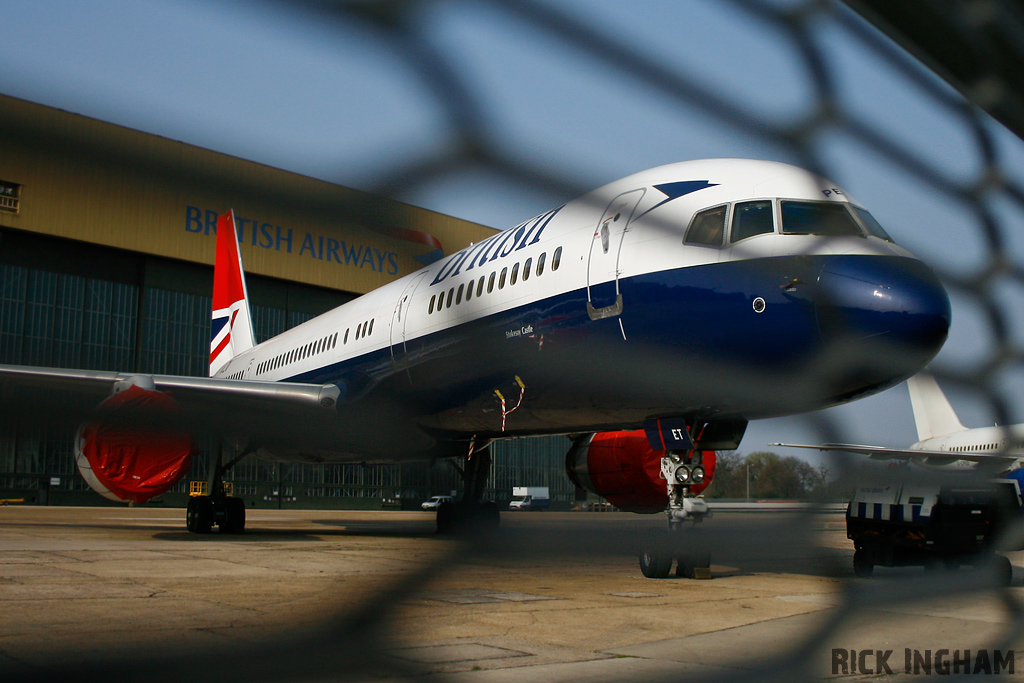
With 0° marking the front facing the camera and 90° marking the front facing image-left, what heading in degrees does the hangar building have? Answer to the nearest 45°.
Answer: approximately 315°

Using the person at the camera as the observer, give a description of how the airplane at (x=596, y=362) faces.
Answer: facing the viewer and to the right of the viewer

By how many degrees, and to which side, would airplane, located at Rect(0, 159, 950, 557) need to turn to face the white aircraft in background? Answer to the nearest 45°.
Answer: approximately 90° to its left

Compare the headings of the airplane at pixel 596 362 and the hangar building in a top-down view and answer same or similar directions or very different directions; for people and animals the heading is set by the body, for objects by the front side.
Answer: same or similar directions
